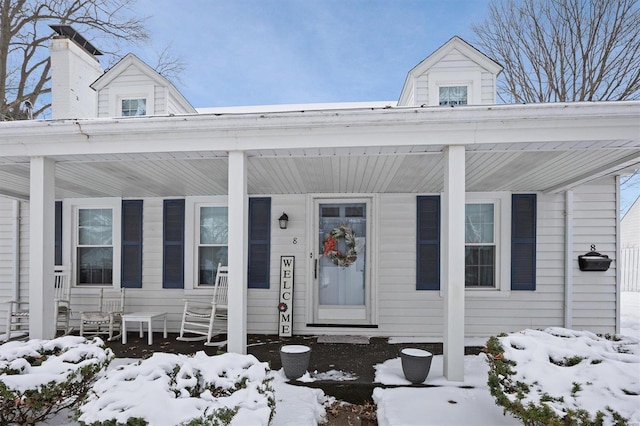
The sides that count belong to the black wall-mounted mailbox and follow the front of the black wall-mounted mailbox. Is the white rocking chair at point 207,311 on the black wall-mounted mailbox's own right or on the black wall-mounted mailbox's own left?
on the black wall-mounted mailbox's own right

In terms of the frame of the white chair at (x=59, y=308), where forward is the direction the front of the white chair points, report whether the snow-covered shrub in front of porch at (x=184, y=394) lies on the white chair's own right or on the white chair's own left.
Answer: on the white chair's own left

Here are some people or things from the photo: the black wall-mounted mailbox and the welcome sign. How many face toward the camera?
2

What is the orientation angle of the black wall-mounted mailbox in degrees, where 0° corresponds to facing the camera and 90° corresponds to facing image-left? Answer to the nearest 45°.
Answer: approximately 0°

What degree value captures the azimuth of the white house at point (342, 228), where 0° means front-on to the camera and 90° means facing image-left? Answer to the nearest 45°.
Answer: approximately 0°

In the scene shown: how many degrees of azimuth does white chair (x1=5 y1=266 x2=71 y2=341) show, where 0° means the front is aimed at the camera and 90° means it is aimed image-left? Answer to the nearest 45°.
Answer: approximately 45°
